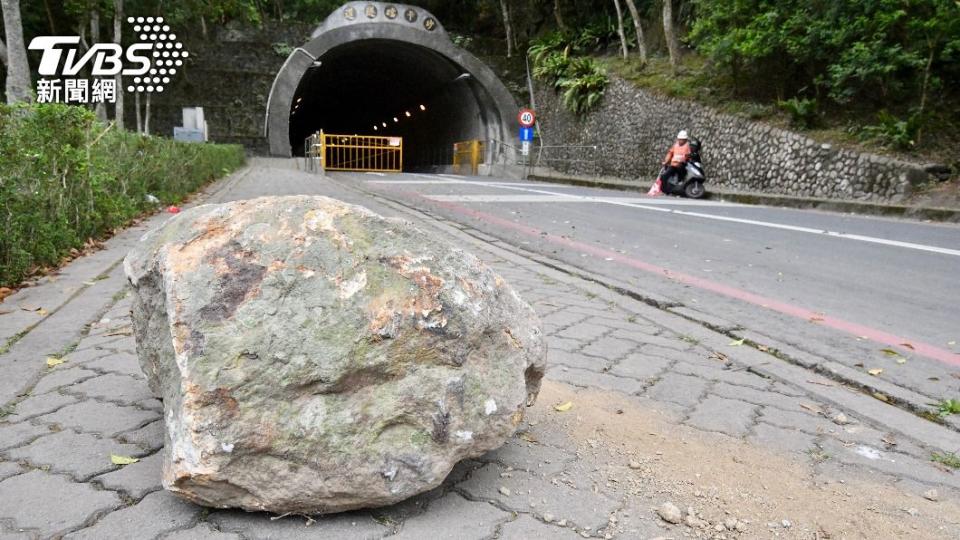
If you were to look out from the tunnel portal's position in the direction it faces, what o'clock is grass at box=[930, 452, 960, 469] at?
The grass is roughly at 12 o'clock from the tunnel portal.

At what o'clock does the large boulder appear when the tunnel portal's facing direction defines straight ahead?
The large boulder is roughly at 12 o'clock from the tunnel portal.

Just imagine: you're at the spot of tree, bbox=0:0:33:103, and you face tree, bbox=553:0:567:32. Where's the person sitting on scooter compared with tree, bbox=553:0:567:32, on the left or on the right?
right

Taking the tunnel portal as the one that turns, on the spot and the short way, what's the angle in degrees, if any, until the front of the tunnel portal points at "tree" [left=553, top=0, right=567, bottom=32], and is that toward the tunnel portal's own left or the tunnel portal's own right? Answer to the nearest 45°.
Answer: approximately 90° to the tunnel portal's own left

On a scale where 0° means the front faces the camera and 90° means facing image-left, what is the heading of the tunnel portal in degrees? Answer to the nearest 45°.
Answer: approximately 0°

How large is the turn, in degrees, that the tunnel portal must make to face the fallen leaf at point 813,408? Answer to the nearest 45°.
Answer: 0° — it already faces it
